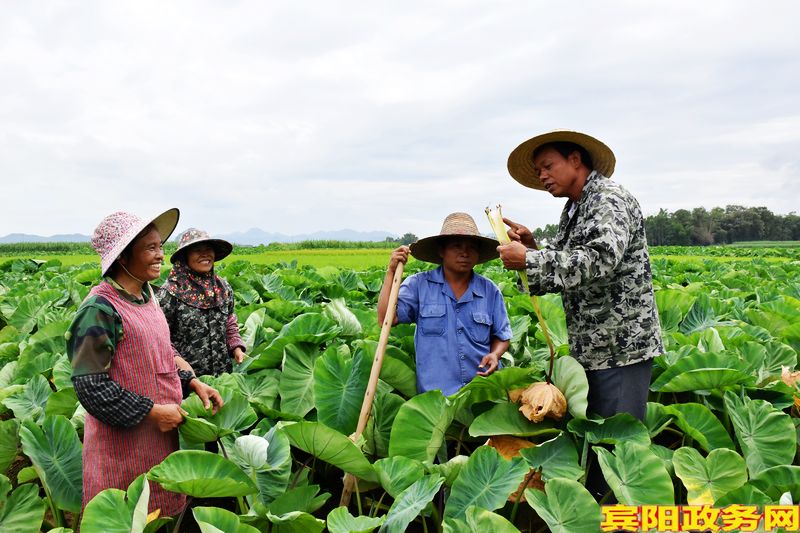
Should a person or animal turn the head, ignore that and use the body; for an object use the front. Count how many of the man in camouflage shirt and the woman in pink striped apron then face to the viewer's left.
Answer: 1

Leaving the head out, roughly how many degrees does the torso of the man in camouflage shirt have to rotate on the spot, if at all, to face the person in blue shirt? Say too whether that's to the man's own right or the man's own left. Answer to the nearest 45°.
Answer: approximately 45° to the man's own right

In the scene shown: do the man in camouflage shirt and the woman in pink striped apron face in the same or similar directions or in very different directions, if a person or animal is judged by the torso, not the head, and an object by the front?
very different directions

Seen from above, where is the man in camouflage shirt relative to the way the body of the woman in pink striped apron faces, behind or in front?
in front

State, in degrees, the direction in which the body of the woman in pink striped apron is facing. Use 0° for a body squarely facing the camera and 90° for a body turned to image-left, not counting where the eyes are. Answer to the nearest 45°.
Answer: approximately 315°

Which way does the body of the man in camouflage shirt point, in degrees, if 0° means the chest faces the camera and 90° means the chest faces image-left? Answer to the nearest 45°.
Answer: approximately 90°

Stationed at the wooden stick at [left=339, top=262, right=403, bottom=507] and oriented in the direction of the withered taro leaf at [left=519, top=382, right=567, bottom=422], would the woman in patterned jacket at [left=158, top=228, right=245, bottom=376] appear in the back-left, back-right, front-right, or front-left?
back-left
